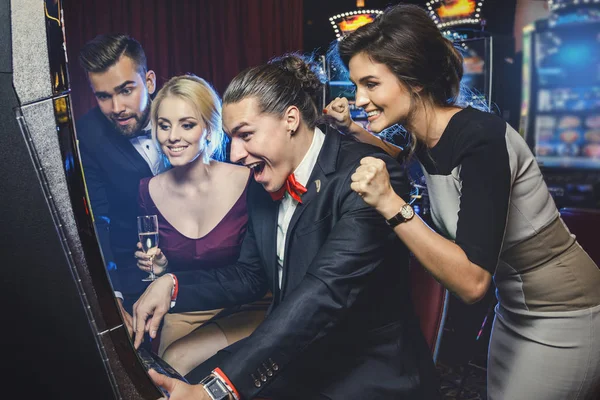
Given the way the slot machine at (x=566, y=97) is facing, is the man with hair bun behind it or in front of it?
in front

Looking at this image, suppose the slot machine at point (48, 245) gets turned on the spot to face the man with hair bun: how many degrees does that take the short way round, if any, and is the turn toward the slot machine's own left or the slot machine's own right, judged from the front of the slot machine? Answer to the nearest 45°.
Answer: approximately 45° to the slot machine's own left

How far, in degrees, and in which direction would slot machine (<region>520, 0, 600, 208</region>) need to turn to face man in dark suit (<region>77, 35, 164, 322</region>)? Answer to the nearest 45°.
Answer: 0° — it already faces them

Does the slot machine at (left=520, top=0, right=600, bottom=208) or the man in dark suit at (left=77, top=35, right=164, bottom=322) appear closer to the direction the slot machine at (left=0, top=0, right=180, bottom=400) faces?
the slot machine

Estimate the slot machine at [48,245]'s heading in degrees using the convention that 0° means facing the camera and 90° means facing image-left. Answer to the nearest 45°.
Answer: approximately 270°

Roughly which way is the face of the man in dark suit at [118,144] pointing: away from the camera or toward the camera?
toward the camera

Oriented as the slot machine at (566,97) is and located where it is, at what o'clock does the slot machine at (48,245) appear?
the slot machine at (48,245) is roughly at 12 o'clock from the slot machine at (566,97).

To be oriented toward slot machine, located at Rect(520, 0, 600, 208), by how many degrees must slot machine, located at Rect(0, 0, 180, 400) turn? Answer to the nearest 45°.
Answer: approximately 45° to its left

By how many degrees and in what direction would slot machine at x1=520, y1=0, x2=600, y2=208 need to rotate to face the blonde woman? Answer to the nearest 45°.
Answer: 0° — it already faces them

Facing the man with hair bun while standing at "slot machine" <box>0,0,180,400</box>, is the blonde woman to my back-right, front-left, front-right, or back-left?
front-left

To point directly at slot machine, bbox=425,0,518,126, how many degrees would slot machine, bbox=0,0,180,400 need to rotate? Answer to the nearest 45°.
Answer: approximately 45° to its left

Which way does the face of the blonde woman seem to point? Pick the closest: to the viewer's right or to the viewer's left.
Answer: to the viewer's left

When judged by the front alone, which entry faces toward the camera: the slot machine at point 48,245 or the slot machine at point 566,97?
the slot machine at point 566,97

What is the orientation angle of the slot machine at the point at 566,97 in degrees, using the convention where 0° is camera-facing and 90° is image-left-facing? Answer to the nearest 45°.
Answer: approximately 0°
